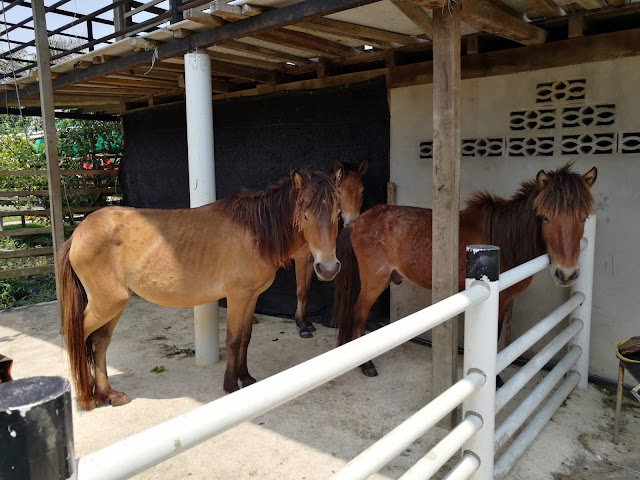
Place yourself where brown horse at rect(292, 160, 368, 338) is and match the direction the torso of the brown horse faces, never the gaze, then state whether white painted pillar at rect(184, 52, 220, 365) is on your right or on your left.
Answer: on your right

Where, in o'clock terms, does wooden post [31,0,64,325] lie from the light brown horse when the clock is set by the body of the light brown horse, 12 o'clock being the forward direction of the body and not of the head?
The wooden post is roughly at 8 o'clock from the light brown horse.

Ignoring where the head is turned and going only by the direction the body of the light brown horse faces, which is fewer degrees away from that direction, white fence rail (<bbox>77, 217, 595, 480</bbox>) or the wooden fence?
the white fence rail

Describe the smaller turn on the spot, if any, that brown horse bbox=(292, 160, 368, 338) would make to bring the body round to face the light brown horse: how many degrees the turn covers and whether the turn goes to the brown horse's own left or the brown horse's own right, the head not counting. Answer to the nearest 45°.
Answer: approximately 90° to the brown horse's own right

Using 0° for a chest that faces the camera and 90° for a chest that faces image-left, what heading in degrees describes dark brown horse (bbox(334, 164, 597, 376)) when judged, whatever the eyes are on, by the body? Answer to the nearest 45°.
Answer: approximately 270°

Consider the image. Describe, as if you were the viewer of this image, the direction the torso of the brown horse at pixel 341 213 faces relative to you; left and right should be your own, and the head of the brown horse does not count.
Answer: facing the viewer and to the right of the viewer

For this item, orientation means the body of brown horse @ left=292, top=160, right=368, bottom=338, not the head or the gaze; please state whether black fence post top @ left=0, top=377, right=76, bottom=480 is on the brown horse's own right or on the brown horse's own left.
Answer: on the brown horse's own right

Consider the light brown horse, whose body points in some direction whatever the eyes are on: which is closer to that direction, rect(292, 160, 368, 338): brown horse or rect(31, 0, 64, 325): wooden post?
the brown horse

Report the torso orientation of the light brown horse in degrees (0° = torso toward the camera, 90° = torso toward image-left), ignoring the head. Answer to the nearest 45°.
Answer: approximately 270°

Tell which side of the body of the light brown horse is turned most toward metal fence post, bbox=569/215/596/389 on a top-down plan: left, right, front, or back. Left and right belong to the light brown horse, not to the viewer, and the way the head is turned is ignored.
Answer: front
